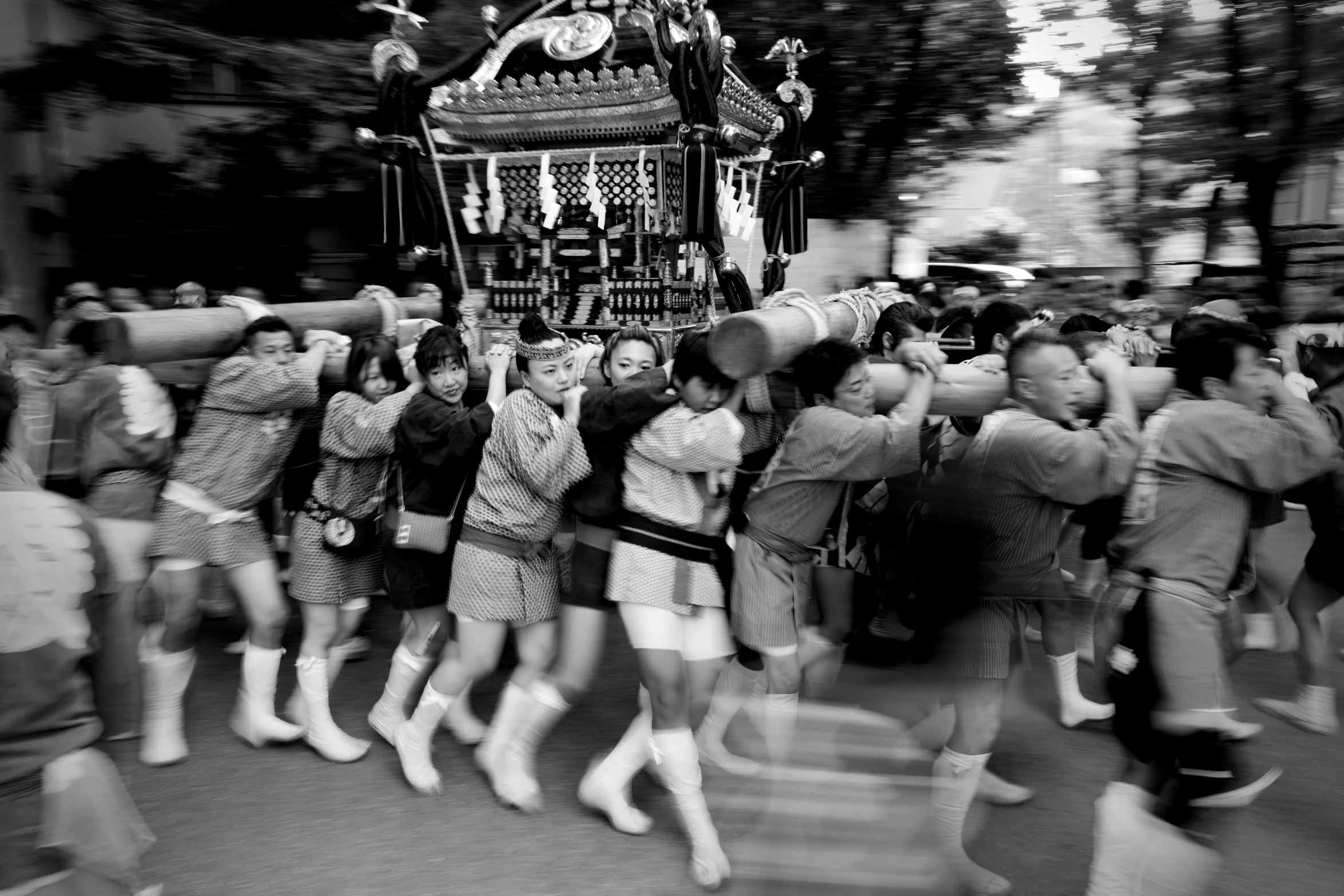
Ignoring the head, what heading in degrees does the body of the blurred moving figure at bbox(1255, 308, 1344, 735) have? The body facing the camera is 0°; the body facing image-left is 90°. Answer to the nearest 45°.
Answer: approximately 90°
